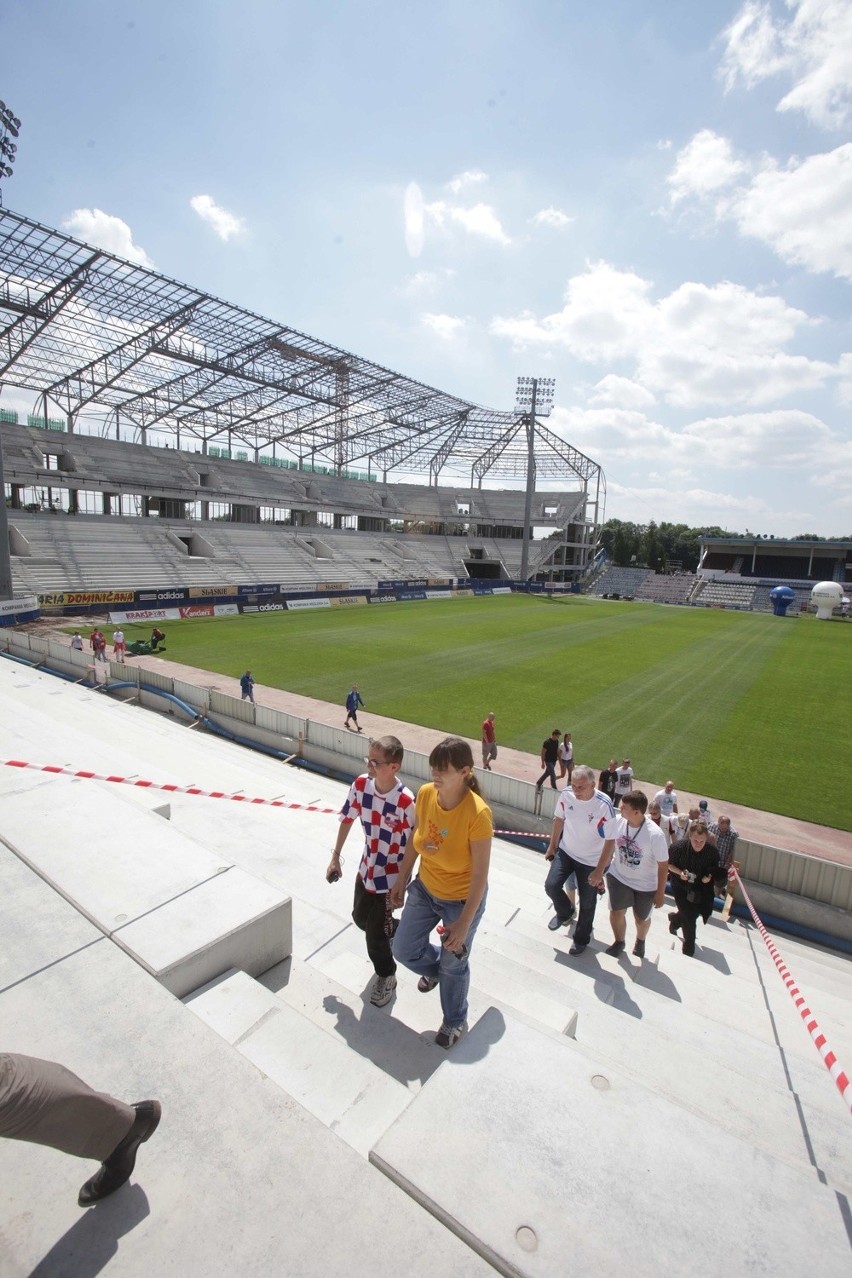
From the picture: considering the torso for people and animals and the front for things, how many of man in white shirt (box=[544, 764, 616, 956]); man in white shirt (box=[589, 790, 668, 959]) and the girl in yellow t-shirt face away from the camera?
0

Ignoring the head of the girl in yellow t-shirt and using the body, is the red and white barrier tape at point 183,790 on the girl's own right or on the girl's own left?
on the girl's own right

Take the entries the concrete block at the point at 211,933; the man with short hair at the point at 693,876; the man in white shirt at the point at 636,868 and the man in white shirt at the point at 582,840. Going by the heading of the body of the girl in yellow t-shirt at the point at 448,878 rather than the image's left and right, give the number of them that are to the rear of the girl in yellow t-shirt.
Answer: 3

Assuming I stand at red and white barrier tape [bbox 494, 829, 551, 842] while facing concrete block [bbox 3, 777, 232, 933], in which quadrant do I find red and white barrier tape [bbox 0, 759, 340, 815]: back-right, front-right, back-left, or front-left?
front-right

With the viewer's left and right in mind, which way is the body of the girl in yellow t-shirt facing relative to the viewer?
facing the viewer and to the left of the viewer

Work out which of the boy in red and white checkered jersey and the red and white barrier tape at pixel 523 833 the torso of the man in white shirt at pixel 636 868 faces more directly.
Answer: the boy in red and white checkered jersey

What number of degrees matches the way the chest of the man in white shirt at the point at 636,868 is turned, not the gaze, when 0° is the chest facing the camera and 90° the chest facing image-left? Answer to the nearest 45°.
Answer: approximately 45°

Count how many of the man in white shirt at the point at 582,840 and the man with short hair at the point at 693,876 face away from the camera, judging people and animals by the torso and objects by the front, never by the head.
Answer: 0

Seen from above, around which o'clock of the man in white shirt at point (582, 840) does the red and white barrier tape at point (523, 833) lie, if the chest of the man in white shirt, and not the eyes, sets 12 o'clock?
The red and white barrier tape is roughly at 4 o'clock from the man in white shirt.

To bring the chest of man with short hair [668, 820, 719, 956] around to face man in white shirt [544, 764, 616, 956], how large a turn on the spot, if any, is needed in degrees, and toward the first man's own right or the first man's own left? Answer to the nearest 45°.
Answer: approximately 45° to the first man's own right

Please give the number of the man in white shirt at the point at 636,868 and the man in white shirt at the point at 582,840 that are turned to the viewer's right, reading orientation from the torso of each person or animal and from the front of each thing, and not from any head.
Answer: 0

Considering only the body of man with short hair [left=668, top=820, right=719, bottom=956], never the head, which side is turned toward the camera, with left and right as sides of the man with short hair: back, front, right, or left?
front

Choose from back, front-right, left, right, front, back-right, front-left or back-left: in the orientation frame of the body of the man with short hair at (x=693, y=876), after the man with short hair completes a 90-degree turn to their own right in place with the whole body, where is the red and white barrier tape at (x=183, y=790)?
front

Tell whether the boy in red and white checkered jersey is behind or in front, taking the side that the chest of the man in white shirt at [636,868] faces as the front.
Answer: in front

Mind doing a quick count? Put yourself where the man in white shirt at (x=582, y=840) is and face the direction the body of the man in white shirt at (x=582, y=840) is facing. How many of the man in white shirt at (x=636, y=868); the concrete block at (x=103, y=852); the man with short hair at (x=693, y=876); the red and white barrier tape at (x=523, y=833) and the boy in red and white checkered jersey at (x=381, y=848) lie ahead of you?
2

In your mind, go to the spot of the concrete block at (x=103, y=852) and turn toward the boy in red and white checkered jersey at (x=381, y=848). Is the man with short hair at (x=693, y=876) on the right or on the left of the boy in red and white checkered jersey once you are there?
left
